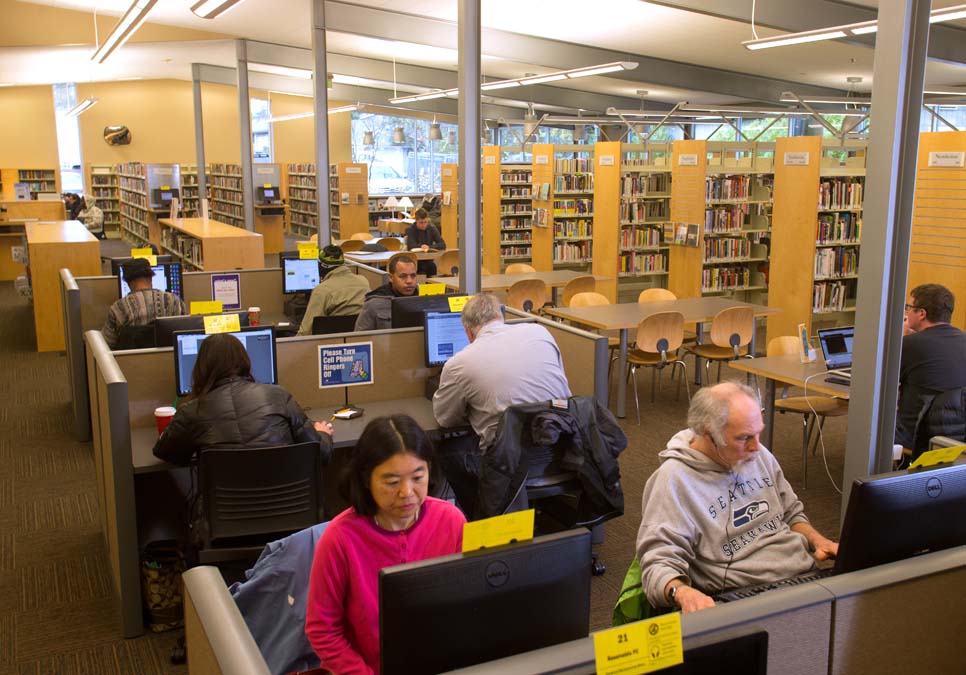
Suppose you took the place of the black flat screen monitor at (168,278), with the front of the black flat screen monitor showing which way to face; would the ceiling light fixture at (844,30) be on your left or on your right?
on your left

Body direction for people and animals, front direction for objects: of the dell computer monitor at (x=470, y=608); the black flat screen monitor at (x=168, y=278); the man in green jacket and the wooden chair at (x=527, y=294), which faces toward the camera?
the black flat screen monitor

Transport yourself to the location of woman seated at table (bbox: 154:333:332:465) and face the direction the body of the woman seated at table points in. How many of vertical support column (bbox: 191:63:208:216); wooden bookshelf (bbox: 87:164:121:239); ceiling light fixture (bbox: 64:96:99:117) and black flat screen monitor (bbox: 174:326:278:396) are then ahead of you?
4

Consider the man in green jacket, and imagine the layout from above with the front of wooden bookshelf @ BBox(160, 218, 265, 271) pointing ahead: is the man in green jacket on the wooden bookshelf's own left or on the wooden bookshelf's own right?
on the wooden bookshelf's own left

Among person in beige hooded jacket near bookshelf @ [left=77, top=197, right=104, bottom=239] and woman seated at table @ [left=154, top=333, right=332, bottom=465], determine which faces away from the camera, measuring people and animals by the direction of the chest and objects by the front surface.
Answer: the woman seated at table

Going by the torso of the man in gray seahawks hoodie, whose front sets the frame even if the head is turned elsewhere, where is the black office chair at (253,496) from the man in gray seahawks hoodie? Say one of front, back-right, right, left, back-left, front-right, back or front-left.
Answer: back-right

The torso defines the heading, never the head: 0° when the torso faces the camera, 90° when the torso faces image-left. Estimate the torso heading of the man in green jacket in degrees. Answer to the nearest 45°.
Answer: approximately 135°

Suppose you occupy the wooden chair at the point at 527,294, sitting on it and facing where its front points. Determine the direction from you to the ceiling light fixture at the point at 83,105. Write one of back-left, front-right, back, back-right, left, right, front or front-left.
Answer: front-left

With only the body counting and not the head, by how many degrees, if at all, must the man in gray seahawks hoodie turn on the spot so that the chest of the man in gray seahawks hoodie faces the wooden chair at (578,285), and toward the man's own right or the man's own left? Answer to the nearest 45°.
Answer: approximately 135° to the man's own left

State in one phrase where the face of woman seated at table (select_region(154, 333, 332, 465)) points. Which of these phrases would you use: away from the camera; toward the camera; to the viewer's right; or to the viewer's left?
away from the camera
